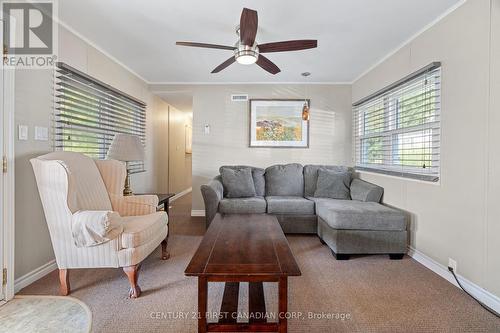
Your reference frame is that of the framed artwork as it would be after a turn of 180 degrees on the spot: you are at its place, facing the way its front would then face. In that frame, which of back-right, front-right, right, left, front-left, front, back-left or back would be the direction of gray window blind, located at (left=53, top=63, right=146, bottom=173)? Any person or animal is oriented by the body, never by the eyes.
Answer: back-left

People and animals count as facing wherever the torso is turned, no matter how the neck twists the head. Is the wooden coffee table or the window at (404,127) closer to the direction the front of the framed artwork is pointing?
the wooden coffee table

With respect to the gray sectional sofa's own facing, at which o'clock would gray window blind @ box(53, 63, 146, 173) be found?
The gray window blind is roughly at 2 o'clock from the gray sectional sofa.

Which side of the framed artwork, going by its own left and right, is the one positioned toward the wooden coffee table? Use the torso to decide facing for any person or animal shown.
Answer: front

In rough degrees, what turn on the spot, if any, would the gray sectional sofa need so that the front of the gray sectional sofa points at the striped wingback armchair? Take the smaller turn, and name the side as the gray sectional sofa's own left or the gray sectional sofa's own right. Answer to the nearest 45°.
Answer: approximately 45° to the gray sectional sofa's own right

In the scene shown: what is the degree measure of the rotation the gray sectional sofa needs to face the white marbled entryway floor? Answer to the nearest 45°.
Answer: approximately 45° to its right

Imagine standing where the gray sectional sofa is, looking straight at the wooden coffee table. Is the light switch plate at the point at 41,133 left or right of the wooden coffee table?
right

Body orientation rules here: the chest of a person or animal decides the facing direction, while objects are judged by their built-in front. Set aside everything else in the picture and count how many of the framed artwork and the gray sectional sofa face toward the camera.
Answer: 2

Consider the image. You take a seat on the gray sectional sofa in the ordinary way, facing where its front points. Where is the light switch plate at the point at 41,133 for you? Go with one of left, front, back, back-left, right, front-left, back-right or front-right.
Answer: front-right
